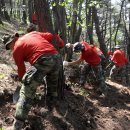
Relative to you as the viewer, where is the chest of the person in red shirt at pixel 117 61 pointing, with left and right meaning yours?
facing away from the viewer and to the left of the viewer

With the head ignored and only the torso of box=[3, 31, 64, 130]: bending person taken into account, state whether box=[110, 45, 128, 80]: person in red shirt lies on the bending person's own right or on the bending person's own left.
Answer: on the bending person's own right

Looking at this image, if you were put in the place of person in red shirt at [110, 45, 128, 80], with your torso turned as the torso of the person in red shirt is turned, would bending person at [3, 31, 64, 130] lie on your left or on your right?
on your left
